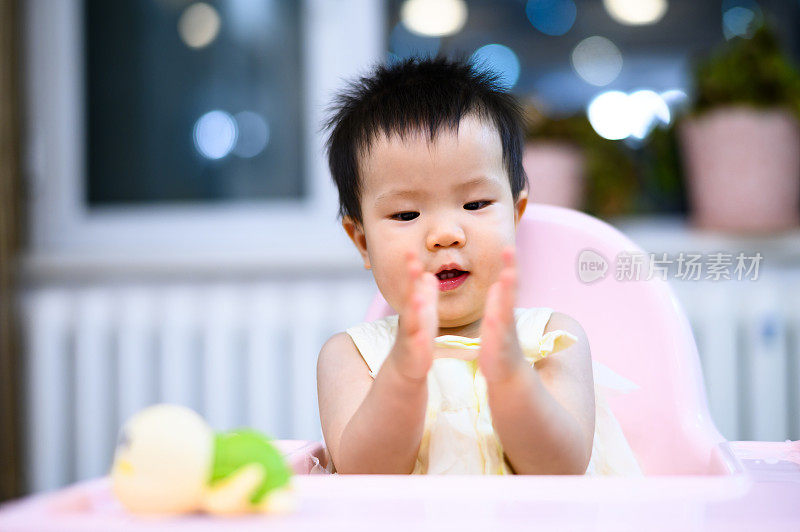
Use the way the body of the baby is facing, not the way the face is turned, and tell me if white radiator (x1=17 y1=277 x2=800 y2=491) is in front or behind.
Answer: behind

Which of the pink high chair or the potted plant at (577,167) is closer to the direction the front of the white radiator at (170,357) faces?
the pink high chair

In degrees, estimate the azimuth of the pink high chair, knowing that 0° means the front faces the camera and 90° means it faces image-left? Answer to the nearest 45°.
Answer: approximately 0°

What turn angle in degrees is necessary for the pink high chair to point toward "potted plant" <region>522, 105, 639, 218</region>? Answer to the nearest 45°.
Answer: approximately 180°

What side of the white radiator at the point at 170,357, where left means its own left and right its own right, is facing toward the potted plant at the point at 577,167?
left

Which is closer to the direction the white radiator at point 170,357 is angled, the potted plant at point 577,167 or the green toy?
the green toy

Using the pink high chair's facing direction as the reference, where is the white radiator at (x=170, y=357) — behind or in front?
behind

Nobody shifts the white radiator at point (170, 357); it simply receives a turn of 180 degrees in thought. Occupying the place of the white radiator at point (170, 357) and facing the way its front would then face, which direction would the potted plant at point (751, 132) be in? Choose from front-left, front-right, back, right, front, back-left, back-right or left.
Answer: right

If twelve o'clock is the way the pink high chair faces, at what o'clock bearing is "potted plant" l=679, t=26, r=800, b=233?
The potted plant is roughly at 7 o'clock from the pink high chair.

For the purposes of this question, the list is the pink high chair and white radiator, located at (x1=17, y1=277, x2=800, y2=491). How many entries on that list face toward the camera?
2
